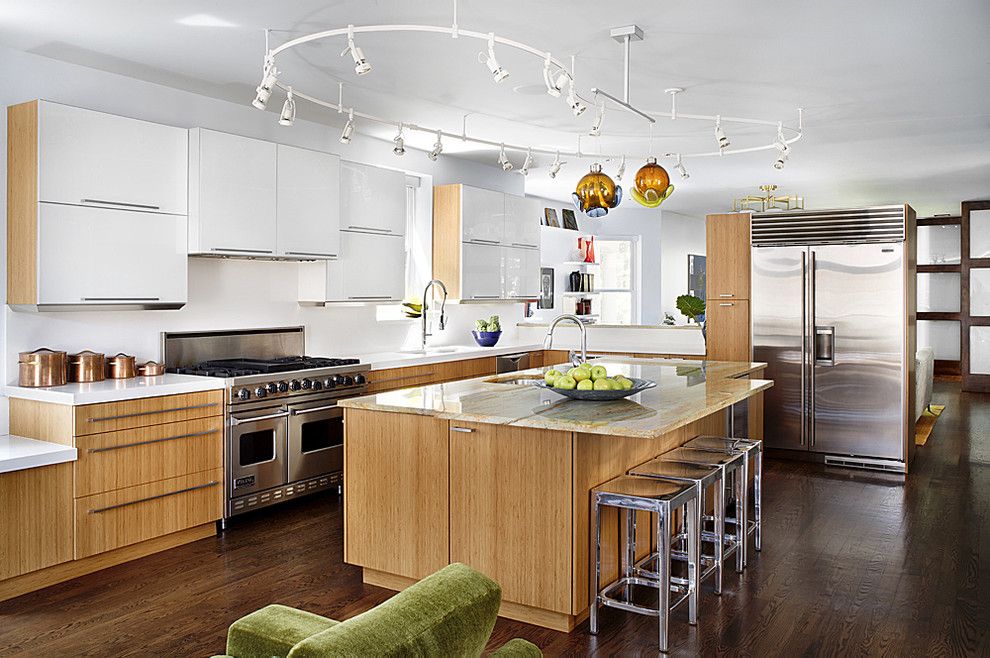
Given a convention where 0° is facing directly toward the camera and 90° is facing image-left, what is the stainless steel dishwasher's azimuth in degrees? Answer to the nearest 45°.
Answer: approximately 315°

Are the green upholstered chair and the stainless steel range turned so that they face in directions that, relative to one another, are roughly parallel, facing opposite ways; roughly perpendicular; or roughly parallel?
roughly parallel, facing opposite ways

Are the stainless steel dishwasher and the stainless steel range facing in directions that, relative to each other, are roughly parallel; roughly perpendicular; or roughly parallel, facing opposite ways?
roughly parallel

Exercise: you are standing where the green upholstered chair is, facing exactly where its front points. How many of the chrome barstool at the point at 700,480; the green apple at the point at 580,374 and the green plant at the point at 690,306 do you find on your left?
0

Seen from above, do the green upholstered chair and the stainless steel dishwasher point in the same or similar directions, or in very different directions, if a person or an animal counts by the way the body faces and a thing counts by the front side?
very different directions

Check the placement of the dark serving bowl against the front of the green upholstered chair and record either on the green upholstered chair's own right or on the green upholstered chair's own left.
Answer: on the green upholstered chair's own right

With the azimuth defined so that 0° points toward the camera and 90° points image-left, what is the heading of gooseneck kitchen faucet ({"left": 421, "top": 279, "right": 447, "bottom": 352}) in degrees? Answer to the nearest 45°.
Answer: approximately 315°

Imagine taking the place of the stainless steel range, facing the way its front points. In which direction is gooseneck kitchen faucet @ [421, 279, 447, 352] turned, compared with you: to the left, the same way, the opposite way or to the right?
the same way

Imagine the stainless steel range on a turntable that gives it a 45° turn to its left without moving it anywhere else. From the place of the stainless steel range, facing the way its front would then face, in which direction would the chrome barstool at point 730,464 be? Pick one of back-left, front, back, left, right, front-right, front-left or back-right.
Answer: front-right

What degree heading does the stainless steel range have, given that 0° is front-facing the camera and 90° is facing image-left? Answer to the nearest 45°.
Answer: approximately 315°

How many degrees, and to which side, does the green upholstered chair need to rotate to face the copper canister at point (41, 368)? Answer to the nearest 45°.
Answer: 0° — it already faces it

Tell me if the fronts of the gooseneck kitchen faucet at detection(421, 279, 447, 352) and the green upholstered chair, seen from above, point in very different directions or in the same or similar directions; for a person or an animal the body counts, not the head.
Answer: very different directions

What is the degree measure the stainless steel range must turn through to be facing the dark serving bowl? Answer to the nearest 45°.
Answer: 0° — it already faces it

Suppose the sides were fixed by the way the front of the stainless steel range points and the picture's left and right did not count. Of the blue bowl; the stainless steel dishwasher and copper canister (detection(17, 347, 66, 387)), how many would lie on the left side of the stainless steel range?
2

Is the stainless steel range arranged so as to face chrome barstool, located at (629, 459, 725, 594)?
yes

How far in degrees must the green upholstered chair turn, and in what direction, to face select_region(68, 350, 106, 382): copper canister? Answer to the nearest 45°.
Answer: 0° — it already faces it

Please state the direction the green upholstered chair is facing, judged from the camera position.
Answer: facing away from the viewer and to the left of the viewer

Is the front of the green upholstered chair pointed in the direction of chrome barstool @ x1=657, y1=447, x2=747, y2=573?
no

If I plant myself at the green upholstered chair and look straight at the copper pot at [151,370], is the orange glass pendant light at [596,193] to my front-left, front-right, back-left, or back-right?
front-right

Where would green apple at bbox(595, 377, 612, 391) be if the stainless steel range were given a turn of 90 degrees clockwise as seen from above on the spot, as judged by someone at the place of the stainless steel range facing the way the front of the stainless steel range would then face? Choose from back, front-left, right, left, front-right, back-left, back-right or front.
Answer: left

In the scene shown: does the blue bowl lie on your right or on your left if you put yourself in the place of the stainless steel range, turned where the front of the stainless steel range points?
on your left
